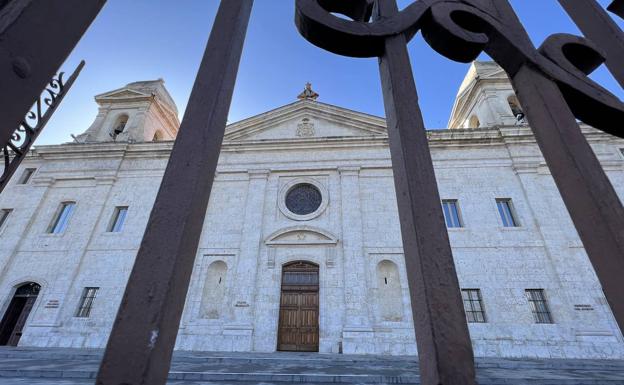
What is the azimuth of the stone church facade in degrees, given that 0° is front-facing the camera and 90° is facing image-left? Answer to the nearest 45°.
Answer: approximately 0°
